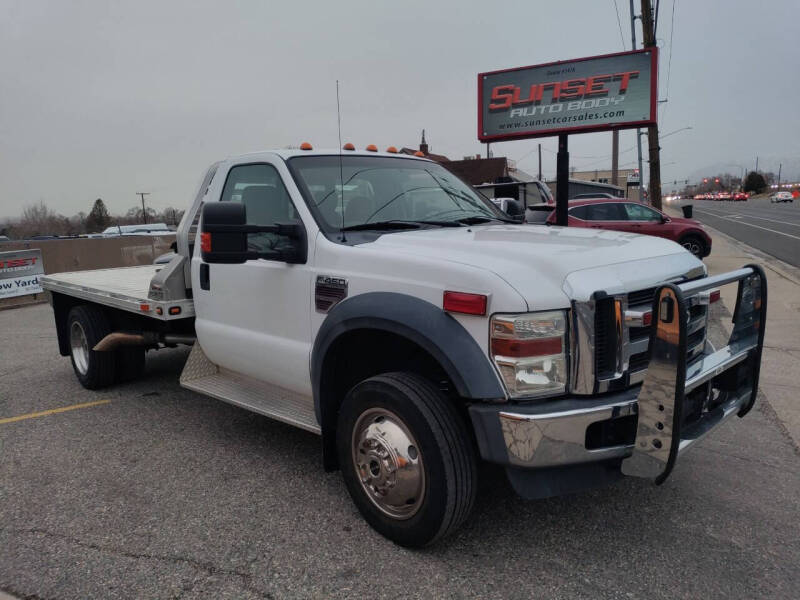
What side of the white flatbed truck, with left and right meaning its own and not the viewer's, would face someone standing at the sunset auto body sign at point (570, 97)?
left

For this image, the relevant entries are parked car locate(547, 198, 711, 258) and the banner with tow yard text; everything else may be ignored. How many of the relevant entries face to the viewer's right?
1

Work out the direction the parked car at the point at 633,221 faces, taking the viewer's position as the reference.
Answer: facing to the right of the viewer

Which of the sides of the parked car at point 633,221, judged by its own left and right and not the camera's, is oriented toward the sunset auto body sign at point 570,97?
right

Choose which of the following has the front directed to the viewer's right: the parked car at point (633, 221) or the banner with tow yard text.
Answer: the parked car

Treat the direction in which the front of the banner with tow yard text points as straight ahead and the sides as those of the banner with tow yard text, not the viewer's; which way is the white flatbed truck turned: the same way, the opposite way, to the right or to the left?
the same way

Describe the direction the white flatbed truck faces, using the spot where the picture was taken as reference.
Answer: facing the viewer and to the right of the viewer

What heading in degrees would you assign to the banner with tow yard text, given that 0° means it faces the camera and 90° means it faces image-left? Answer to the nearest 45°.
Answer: approximately 0°

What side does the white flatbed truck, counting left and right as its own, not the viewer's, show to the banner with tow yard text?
back

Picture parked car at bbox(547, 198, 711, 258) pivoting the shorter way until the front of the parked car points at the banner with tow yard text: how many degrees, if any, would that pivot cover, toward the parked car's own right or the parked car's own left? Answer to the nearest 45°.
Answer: approximately 135° to the parked car's own right

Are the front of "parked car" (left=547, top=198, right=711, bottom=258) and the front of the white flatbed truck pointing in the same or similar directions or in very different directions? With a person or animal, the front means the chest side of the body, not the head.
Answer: same or similar directions
